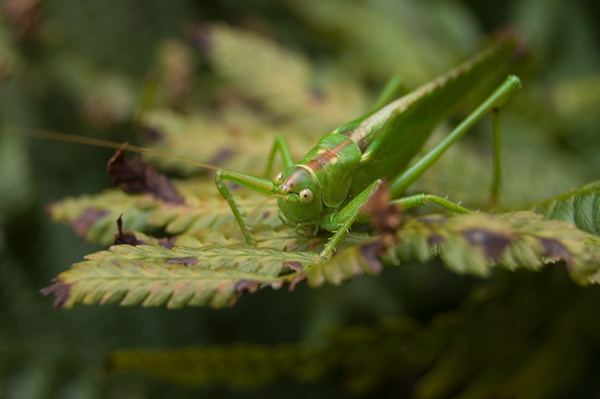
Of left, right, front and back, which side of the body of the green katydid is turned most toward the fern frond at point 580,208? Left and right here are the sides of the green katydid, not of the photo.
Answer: left

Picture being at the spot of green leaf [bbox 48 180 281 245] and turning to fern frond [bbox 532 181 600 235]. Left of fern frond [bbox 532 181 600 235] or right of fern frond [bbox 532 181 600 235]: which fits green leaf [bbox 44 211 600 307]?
right

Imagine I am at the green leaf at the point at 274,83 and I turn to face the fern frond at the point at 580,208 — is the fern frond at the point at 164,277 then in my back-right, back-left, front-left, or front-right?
front-right

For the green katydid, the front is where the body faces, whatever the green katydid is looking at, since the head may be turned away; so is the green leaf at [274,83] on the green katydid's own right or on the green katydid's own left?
on the green katydid's own right

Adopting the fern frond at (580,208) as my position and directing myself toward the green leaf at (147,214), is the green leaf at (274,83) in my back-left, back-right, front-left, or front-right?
front-right
